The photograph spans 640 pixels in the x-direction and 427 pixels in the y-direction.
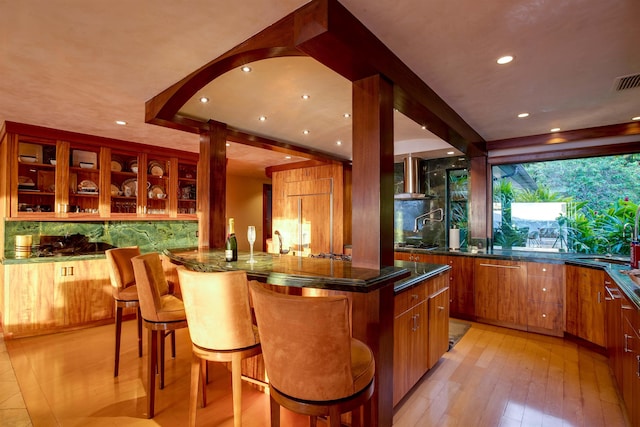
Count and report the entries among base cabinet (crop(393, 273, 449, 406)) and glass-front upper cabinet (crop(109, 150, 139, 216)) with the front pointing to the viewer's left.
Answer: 0

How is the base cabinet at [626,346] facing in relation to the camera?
to the viewer's left

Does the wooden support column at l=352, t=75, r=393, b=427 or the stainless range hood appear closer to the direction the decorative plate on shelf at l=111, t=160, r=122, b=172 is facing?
the wooden support column

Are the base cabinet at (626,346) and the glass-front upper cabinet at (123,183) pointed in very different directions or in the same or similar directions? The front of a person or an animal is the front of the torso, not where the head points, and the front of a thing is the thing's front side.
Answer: very different directions

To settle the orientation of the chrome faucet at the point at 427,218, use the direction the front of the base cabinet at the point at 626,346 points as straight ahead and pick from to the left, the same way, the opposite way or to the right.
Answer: to the left

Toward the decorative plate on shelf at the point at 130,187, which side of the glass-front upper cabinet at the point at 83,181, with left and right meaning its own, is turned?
left

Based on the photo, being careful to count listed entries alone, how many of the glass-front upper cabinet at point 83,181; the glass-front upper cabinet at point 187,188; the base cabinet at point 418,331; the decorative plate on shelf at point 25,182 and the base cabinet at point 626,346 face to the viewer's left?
1

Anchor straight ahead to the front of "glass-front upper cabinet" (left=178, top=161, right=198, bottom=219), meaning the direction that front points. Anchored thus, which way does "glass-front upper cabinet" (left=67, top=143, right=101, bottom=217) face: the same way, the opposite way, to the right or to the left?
the same way

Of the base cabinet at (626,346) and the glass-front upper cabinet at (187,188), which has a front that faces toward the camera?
the glass-front upper cabinet

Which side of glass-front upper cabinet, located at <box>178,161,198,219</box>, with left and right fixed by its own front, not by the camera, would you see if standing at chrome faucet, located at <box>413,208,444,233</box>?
left

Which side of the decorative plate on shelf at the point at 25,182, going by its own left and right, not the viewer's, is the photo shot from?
front

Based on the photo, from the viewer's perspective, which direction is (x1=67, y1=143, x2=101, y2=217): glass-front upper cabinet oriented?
toward the camera

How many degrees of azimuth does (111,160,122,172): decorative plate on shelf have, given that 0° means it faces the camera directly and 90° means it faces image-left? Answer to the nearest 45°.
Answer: approximately 0°
